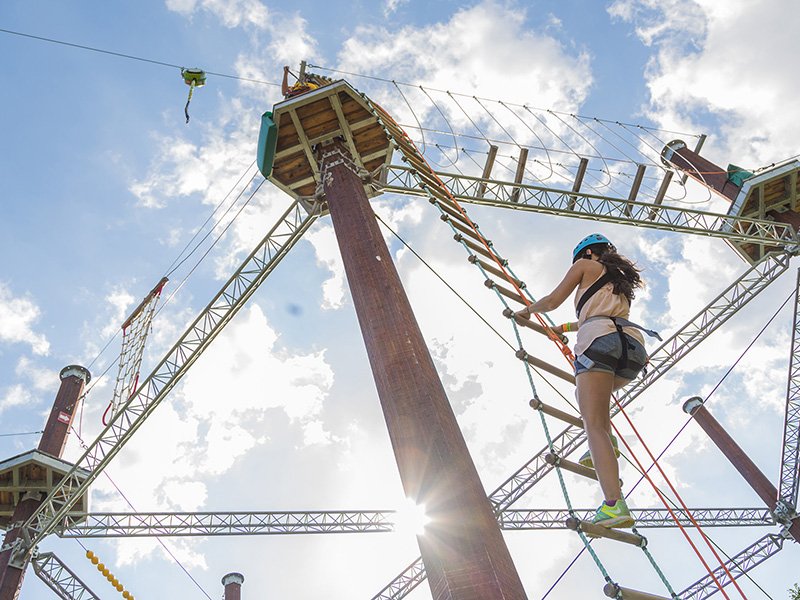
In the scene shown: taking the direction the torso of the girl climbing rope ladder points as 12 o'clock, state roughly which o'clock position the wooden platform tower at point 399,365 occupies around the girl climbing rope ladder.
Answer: The wooden platform tower is roughly at 11 o'clock from the girl climbing rope ladder.

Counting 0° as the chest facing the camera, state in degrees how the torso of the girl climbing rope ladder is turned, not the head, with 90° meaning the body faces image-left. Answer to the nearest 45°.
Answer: approximately 135°

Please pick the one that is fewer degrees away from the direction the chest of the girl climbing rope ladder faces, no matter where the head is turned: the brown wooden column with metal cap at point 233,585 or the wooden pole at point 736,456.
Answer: the brown wooden column with metal cap

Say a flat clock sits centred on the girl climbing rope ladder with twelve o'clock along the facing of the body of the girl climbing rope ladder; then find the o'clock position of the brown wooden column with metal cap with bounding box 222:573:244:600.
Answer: The brown wooden column with metal cap is roughly at 12 o'clock from the girl climbing rope ladder.

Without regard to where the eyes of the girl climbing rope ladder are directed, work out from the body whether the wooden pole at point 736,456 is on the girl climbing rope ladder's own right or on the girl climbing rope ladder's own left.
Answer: on the girl climbing rope ladder's own right
